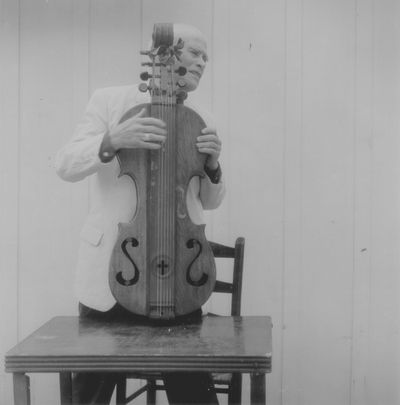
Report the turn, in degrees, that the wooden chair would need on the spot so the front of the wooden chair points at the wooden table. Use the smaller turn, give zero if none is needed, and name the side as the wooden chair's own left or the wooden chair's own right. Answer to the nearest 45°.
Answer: approximately 45° to the wooden chair's own left

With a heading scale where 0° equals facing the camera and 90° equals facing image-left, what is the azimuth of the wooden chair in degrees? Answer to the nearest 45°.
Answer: approximately 45°

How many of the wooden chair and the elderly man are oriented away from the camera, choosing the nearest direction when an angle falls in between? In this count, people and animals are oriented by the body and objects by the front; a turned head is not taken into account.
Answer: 0

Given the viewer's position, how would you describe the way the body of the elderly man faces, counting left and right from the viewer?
facing the viewer and to the right of the viewer
